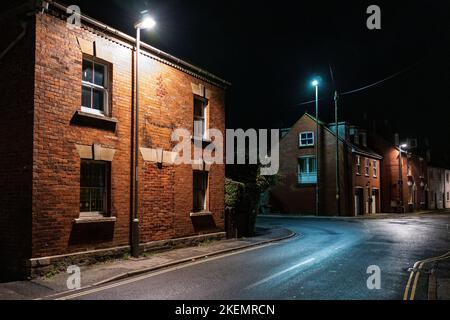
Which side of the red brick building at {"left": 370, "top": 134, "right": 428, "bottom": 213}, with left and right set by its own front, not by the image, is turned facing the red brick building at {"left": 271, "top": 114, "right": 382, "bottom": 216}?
right

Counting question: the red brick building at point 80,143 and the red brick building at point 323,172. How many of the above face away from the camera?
0

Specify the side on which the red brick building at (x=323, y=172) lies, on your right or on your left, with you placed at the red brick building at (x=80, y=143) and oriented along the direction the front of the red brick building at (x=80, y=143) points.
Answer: on your left

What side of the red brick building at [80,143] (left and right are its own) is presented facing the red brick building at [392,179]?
left

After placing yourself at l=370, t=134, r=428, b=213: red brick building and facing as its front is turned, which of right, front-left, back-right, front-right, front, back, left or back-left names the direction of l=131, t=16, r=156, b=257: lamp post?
front-right

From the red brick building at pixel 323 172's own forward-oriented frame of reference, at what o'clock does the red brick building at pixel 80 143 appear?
the red brick building at pixel 80 143 is roughly at 2 o'clock from the red brick building at pixel 323 172.

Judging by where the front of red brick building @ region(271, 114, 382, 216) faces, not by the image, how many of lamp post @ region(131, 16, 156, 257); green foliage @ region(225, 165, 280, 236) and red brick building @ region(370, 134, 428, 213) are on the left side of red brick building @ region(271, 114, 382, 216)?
1

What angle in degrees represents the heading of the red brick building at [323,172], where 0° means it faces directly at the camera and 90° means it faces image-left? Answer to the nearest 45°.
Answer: approximately 315°

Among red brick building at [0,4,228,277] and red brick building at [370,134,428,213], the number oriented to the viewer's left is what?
0

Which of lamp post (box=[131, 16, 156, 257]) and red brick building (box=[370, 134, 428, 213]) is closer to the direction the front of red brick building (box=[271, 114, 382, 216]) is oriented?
the lamp post
